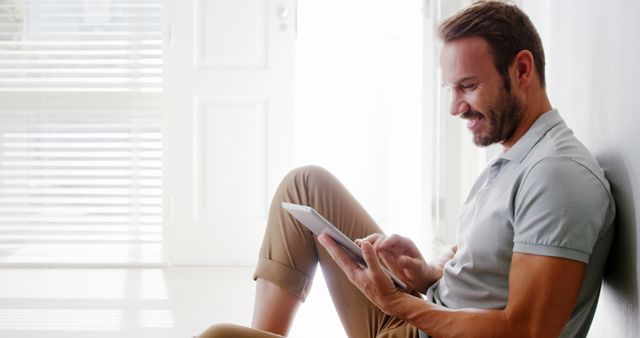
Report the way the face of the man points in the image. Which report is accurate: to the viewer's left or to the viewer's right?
to the viewer's left

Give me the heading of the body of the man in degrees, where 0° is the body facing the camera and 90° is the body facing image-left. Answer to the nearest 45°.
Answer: approximately 90°

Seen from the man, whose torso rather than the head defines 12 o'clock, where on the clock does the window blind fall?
The window blind is roughly at 2 o'clock from the man.

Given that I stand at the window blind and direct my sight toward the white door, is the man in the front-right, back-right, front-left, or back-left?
front-right

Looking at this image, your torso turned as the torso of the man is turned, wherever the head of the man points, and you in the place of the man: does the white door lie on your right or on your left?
on your right

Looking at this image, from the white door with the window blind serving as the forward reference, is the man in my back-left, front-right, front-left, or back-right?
back-left

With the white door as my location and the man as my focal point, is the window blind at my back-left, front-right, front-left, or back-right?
back-right
